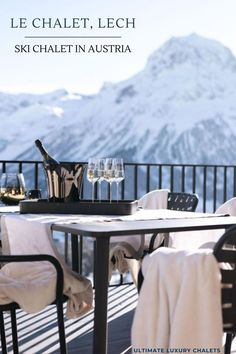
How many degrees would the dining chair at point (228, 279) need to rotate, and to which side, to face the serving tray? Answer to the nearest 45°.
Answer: approximately 45° to its left

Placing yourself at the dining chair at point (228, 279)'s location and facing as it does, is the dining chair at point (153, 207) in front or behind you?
in front

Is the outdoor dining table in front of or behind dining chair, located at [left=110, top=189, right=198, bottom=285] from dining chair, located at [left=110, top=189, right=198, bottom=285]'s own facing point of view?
in front

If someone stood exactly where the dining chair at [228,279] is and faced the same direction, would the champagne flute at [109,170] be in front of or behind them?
in front

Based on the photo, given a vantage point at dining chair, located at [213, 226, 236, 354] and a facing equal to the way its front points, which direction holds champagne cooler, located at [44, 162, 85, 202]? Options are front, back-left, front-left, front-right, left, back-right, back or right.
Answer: front-left

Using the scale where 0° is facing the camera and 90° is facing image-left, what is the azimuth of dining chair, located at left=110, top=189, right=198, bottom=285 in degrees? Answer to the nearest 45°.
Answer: approximately 45°

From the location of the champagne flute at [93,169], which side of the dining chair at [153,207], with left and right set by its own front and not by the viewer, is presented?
front
